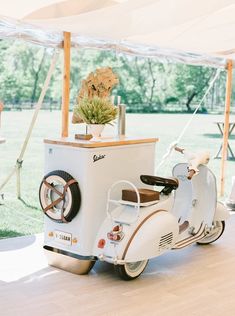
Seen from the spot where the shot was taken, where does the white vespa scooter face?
facing away from the viewer and to the right of the viewer
